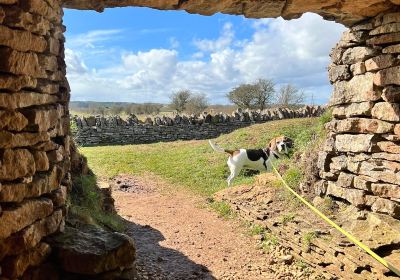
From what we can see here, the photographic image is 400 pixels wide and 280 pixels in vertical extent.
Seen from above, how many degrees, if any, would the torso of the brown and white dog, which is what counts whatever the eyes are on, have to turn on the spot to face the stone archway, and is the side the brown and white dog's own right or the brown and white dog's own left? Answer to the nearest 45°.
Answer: approximately 90° to the brown and white dog's own right

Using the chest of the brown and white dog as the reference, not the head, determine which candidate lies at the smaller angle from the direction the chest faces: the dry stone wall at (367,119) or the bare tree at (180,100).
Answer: the dry stone wall

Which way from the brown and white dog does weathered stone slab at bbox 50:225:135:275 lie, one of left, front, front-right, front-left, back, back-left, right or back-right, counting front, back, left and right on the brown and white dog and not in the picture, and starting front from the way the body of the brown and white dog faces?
right

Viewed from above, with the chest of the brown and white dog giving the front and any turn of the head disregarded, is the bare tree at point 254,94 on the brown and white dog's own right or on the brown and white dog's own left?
on the brown and white dog's own left

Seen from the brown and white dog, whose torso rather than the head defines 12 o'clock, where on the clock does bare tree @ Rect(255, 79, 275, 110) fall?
The bare tree is roughly at 9 o'clock from the brown and white dog.

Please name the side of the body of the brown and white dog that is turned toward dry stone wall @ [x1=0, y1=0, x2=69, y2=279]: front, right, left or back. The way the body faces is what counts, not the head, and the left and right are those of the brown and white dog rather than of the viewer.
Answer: right

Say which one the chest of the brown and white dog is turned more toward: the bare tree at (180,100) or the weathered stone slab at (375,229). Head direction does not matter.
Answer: the weathered stone slab

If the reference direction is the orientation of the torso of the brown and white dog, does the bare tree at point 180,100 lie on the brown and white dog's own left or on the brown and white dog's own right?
on the brown and white dog's own left

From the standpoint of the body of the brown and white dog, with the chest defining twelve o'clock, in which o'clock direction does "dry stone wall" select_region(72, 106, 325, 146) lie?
The dry stone wall is roughly at 8 o'clock from the brown and white dog.

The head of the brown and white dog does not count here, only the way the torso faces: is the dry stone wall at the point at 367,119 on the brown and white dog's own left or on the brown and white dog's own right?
on the brown and white dog's own right

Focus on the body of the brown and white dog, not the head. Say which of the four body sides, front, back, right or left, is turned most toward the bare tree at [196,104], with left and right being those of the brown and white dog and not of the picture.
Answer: left

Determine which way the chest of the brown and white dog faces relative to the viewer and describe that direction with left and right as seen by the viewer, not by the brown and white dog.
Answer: facing to the right of the viewer
